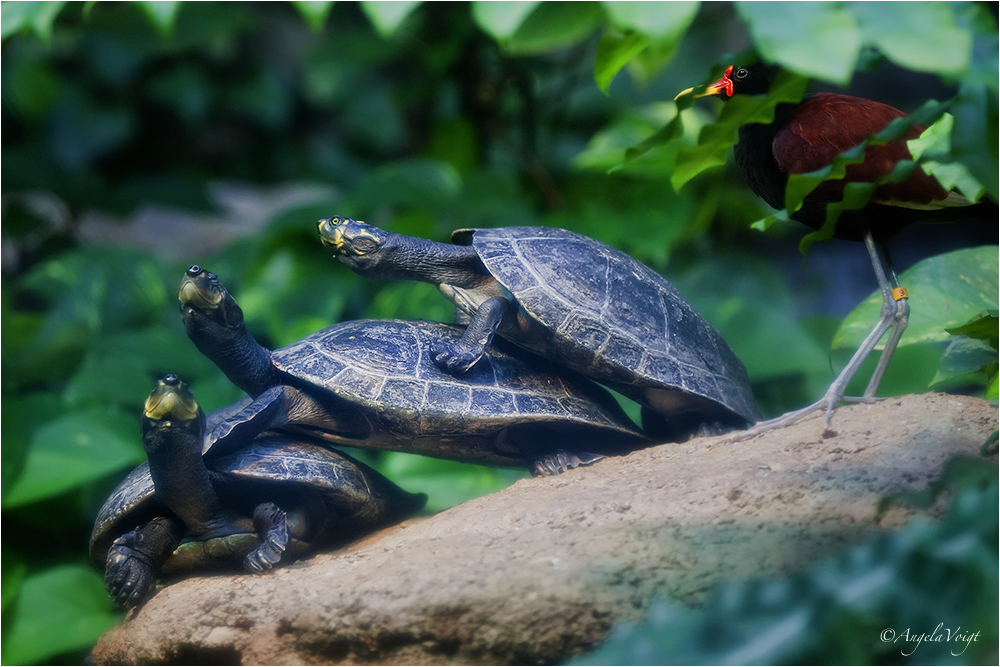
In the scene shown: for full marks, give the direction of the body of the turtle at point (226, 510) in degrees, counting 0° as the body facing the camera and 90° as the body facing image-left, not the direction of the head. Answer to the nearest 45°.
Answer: approximately 45°

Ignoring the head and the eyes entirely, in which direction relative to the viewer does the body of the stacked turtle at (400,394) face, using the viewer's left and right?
facing to the left of the viewer

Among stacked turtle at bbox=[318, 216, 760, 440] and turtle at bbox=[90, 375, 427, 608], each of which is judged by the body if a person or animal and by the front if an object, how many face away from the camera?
0

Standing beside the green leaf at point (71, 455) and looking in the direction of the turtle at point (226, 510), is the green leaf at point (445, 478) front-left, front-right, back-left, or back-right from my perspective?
front-left

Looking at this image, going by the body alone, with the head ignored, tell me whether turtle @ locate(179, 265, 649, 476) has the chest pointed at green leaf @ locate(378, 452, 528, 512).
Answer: no

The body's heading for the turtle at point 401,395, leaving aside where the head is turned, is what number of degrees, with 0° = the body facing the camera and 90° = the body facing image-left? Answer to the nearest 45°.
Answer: approximately 90°

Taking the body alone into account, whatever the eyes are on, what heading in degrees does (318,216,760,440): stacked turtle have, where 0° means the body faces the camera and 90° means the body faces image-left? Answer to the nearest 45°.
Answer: approximately 90°
